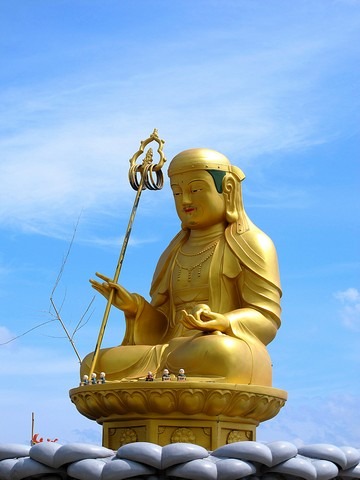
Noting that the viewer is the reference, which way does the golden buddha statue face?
facing the viewer and to the left of the viewer
